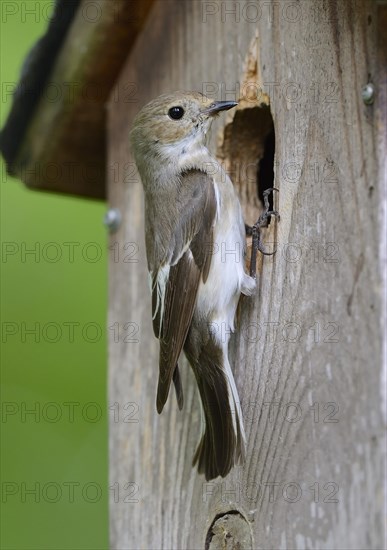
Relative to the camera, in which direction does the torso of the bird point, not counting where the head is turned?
to the viewer's right
